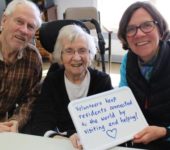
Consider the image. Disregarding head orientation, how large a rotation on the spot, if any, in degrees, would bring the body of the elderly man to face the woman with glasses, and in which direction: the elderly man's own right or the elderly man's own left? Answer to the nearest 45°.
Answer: approximately 45° to the elderly man's own left

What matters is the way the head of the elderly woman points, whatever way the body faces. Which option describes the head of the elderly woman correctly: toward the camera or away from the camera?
toward the camera

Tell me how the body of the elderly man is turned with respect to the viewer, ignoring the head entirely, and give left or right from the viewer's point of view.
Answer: facing the viewer

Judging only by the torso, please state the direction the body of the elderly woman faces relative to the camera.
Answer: toward the camera
